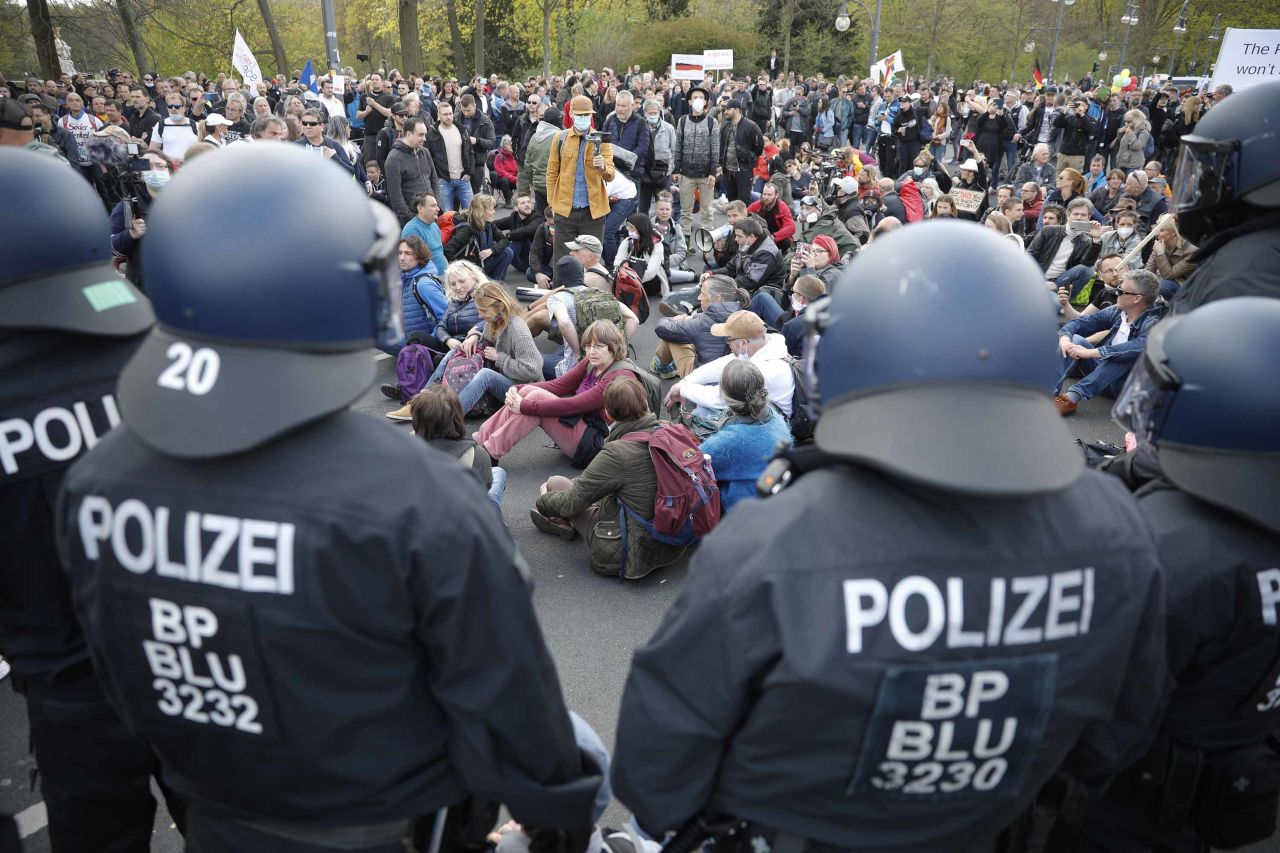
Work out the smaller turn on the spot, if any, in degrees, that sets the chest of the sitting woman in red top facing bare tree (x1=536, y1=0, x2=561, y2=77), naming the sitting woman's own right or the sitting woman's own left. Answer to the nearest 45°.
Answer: approximately 135° to the sitting woman's own right

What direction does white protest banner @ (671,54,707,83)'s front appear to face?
toward the camera

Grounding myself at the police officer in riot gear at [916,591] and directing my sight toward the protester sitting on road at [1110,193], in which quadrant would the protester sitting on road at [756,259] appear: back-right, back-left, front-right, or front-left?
front-left

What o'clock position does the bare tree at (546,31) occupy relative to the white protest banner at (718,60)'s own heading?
The bare tree is roughly at 5 o'clock from the white protest banner.

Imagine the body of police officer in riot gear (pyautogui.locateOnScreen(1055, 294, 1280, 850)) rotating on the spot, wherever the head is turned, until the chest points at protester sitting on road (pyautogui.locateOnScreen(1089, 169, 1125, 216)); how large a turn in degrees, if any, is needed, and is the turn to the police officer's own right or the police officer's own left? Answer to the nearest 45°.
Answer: approximately 45° to the police officer's own right

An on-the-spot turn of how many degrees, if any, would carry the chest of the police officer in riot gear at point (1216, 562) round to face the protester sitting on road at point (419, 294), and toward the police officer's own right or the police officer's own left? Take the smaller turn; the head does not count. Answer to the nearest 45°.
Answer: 0° — they already face them

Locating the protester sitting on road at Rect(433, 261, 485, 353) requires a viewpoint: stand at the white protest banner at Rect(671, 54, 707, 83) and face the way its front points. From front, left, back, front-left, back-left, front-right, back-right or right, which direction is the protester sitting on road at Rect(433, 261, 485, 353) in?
front

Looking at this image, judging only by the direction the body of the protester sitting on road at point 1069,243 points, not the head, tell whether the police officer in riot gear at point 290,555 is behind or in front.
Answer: in front

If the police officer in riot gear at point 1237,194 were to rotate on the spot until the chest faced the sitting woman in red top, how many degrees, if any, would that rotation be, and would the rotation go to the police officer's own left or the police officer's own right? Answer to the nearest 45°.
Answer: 0° — they already face them

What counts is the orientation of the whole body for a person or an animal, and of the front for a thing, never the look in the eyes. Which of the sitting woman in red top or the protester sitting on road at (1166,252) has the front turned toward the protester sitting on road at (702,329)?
the protester sitting on road at (1166,252)

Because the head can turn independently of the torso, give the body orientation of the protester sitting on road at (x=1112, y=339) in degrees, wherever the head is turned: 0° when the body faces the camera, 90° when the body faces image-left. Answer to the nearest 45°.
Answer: approximately 45°

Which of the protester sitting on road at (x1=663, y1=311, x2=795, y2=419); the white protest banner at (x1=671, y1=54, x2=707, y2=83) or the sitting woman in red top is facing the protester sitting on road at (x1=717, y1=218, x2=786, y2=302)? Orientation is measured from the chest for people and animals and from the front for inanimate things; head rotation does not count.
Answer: the white protest banner

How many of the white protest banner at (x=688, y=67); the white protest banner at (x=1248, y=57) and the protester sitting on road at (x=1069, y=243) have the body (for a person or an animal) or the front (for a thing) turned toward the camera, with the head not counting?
3

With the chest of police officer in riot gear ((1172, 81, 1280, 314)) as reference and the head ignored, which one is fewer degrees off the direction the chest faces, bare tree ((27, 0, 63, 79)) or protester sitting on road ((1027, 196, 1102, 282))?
the bare tree

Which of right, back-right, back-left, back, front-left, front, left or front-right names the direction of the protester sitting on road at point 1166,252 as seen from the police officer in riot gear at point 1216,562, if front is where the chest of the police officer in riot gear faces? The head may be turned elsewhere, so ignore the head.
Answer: front-right
